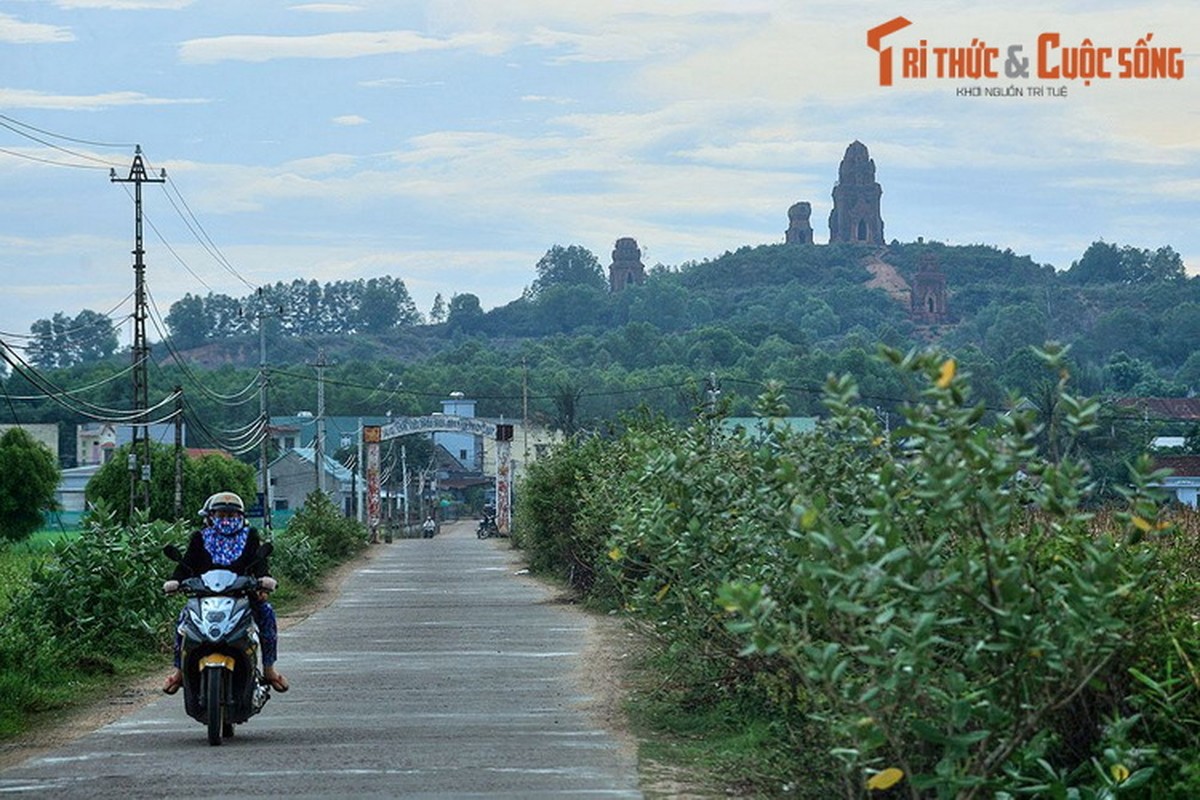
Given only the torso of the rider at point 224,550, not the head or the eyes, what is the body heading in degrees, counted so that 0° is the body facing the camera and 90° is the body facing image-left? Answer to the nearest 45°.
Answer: approximately 0°

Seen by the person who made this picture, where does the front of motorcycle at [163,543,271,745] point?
facing the viewer

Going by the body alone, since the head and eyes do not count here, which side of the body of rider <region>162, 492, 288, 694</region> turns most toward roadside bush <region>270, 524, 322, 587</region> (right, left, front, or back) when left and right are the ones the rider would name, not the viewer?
back

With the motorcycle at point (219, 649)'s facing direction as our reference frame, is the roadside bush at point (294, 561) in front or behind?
behind
